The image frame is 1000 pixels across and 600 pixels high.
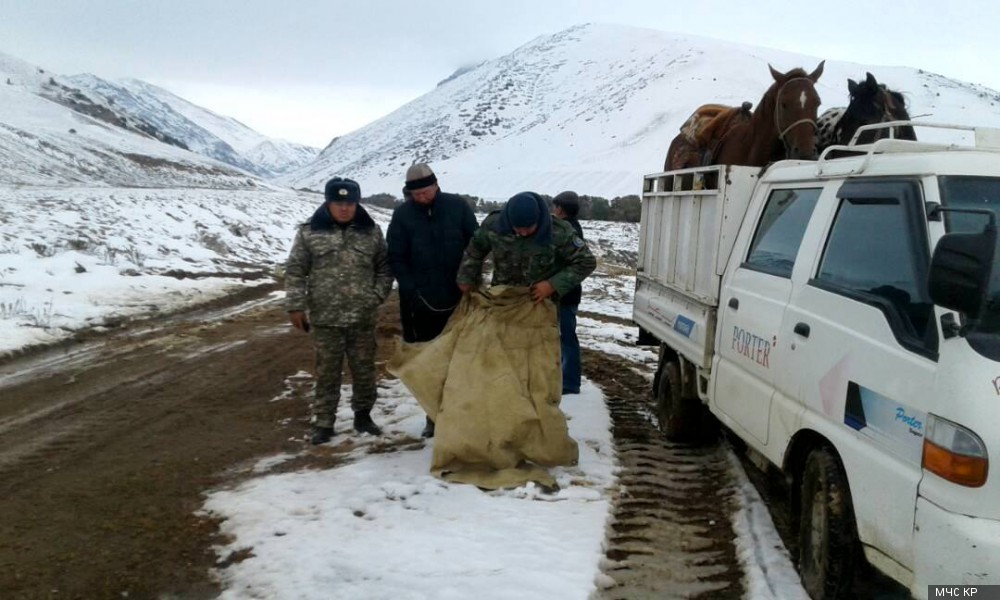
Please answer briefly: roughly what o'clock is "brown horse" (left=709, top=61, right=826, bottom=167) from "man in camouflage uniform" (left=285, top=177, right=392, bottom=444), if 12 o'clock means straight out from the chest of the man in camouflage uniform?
The brown horse is roughly at 9 o'clock from the man in camouflage uniform.

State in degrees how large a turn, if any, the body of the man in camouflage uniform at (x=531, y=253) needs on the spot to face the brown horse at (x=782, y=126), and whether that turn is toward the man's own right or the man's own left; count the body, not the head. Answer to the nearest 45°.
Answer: approximately 135° to the man's own left

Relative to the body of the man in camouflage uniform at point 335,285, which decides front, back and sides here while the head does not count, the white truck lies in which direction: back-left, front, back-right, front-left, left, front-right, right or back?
front-left

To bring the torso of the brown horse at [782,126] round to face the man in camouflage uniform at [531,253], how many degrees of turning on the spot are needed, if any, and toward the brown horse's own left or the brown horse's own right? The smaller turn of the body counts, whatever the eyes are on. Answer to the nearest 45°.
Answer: approximately 90° to the brown horse's own right

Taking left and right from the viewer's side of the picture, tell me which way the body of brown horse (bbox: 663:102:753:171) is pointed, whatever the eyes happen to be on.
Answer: facing to the right of the viewer

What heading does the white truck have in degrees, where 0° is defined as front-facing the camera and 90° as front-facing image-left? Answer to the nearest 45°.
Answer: approximately 315°
